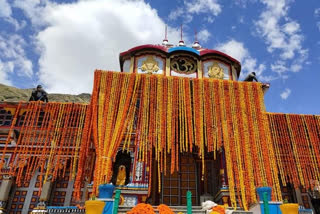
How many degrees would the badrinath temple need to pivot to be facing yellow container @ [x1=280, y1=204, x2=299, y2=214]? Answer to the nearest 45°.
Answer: approximately 45° to its left

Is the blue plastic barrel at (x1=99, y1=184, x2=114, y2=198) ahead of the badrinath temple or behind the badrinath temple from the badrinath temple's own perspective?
ahead

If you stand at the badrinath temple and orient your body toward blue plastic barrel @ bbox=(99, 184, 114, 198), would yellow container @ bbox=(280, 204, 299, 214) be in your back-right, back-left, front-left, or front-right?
front-left

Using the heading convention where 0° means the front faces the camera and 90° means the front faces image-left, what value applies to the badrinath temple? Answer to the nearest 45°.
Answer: approximately 0°

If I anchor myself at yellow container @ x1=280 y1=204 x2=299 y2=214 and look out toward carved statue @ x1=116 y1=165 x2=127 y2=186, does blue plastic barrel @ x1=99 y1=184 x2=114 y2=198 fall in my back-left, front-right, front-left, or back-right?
front-left
